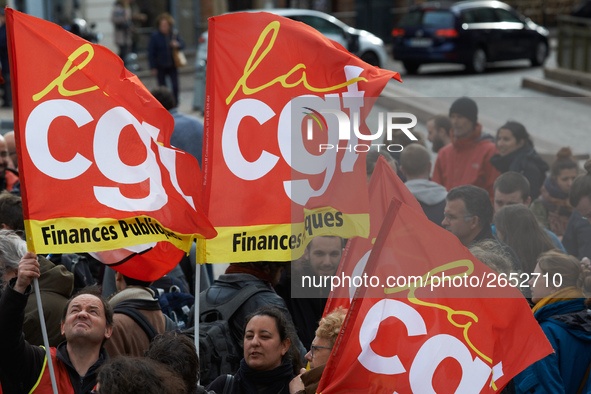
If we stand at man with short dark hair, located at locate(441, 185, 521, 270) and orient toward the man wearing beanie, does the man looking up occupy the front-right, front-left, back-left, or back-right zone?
back-left

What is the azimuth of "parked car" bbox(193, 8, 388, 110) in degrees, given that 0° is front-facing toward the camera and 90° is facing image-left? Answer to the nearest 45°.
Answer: approximately 225°

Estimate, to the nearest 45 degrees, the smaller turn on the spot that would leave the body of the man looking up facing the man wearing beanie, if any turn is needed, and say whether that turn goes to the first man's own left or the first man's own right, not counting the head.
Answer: approximately 135° to the first man's own left

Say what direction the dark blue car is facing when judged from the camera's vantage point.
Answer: facing away from the viewer and to the right of the viewer

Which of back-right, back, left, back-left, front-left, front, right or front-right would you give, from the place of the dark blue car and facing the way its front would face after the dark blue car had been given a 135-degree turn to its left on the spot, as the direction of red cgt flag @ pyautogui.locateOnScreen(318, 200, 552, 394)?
left
